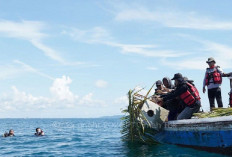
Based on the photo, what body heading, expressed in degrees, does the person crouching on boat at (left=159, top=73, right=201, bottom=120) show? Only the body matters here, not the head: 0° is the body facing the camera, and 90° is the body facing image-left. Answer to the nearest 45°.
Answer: approximately 90°

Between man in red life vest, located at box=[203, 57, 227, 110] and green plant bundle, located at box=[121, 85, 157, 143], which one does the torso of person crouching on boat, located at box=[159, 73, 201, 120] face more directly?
the green plant bundle

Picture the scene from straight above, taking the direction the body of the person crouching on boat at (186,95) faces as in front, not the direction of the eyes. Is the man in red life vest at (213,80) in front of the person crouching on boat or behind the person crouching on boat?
behind

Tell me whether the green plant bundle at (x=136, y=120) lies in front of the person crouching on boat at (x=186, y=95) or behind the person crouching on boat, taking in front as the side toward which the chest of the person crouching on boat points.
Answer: in front
